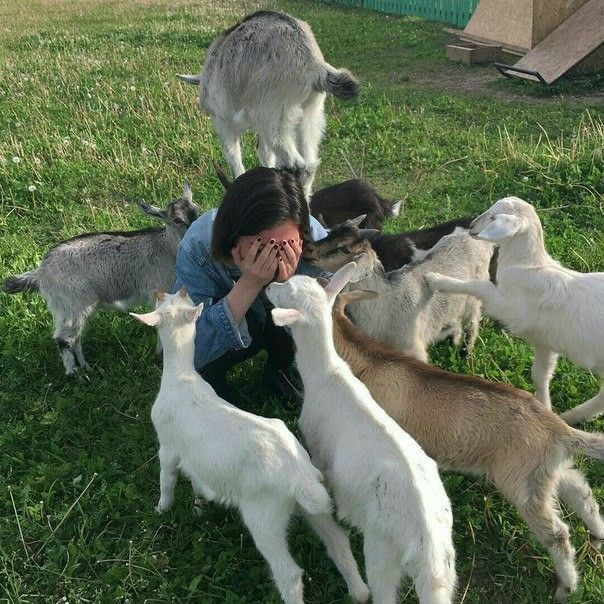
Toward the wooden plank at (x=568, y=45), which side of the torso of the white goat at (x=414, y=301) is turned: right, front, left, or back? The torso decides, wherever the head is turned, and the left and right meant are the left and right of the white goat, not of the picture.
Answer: right

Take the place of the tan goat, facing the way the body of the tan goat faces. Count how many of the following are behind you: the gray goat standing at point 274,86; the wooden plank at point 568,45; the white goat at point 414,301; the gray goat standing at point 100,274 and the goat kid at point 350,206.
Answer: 0

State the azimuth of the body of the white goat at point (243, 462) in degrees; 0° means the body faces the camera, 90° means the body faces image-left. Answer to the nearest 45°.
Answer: approximately 135°

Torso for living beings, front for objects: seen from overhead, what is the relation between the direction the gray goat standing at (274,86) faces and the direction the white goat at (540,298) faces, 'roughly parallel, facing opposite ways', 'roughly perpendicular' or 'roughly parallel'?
roughly parallel

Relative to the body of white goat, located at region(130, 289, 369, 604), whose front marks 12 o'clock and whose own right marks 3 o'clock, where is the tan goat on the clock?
The tan goat is roughly at 4 o'clock from the white goat.

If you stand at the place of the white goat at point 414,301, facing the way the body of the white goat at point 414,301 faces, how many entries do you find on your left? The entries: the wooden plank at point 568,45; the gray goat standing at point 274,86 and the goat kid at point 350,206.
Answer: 0

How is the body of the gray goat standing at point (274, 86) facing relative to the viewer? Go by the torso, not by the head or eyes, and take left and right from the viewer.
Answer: facing away from the viewer and to the left of the viewer

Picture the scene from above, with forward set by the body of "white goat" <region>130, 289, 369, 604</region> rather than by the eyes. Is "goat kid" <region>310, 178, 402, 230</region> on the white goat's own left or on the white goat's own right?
on the white goat's own right

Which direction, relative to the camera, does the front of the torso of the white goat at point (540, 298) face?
to the viewer's left

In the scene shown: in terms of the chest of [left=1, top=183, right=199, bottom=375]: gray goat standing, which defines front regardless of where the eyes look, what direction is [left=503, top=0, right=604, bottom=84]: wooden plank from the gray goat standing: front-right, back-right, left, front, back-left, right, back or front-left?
front-left

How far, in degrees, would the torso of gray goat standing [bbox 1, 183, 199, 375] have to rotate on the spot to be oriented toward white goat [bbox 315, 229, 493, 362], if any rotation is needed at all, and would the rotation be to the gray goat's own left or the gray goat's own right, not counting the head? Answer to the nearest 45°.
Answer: approximately 45° to the gray goat's own right

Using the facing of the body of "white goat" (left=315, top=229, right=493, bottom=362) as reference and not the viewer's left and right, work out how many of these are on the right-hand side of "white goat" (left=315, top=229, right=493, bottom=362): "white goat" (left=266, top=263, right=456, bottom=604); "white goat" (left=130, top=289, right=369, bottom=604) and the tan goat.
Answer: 0

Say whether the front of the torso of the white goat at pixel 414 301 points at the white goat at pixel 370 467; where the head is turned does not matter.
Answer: no

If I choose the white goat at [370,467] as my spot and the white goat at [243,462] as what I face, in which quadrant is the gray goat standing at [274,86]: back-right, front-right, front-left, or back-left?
front-right

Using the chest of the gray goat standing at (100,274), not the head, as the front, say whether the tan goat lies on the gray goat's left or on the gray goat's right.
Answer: on the gray goat's right

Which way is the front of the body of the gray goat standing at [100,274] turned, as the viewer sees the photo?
to the viewer's right

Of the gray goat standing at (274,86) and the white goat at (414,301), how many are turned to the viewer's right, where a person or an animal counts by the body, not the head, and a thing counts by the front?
0

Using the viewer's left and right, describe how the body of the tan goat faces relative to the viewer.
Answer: facing away from the viewer and to the left of the viewer

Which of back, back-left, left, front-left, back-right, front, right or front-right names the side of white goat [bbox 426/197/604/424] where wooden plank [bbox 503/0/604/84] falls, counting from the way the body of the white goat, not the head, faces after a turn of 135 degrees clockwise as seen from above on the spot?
front-left

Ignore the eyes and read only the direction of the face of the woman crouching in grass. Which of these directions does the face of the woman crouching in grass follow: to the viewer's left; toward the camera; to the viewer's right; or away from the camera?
toward the camera

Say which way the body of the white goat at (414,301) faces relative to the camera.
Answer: to the viewer's left
